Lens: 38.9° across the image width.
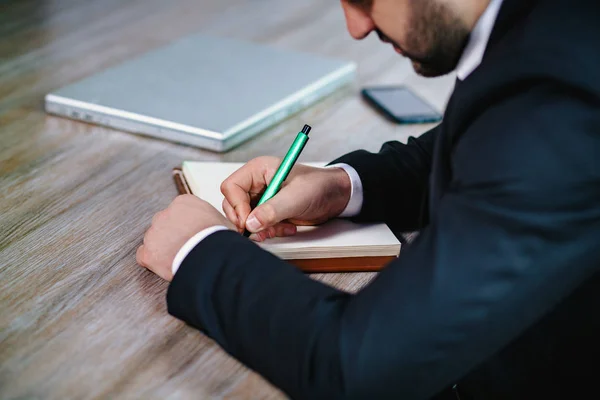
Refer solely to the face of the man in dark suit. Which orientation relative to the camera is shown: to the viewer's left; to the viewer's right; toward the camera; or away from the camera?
to the viewer's left

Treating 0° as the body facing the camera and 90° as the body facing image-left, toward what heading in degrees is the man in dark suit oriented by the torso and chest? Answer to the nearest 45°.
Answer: approximately 90°

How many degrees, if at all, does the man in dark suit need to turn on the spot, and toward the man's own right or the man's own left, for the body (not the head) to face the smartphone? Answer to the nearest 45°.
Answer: approximately 90° to the man's own right
